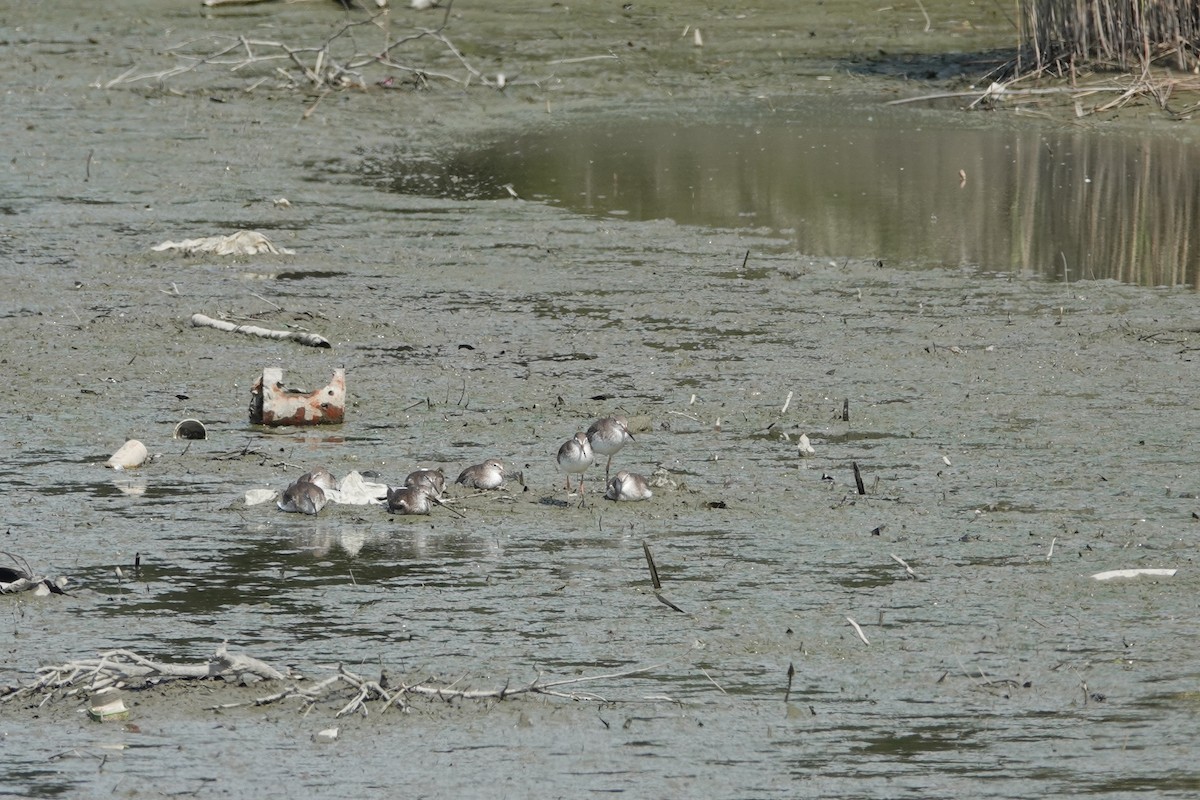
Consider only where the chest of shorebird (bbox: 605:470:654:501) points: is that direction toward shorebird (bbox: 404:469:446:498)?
yes

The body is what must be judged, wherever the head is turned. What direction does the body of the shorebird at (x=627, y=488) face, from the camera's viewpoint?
to the viewer's left

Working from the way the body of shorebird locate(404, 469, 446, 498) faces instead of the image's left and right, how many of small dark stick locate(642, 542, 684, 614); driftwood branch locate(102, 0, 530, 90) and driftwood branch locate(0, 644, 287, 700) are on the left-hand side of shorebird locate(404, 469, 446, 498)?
1

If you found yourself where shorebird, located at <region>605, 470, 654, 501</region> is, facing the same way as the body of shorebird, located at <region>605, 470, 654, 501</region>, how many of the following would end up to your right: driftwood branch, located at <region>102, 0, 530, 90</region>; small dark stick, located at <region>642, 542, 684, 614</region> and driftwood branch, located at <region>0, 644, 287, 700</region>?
1

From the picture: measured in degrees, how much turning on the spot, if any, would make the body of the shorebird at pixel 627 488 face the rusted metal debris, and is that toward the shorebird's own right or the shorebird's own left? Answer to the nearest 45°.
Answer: approximately 45° to the shorebird's own right
